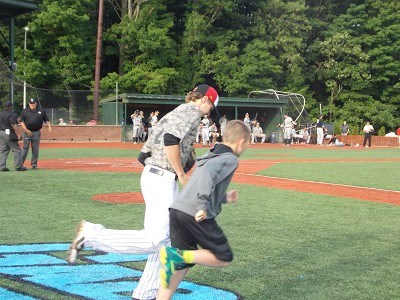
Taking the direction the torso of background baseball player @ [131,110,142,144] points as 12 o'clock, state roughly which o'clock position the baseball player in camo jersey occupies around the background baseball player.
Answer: The baseball player in camo jersey is roughly at 12 o'clock from the background baseball player.

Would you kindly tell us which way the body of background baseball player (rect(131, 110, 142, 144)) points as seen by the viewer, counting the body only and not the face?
toward the camera

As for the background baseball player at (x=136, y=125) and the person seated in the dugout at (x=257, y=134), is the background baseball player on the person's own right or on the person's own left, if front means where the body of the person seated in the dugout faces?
on the person's own right

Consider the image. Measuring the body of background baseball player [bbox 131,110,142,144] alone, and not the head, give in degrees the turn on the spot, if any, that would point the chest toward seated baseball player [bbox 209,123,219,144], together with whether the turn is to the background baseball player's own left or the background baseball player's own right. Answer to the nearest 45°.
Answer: approximately 90° to the background baseball player's own left

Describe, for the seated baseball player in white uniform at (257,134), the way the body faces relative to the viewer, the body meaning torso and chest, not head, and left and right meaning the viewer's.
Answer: facing the viewer
